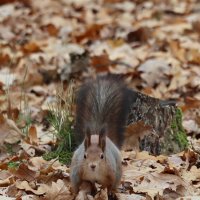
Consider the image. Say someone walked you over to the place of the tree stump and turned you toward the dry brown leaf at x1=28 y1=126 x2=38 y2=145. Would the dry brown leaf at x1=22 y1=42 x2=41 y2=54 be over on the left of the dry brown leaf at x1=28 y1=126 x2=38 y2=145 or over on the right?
right

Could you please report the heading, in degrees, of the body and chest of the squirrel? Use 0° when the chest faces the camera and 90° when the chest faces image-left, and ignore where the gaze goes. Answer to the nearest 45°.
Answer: approximately 0°

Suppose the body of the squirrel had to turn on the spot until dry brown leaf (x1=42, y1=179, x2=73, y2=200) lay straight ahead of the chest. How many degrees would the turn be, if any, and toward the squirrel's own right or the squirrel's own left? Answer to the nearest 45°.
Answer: approximately 45° to the squirrel's own right

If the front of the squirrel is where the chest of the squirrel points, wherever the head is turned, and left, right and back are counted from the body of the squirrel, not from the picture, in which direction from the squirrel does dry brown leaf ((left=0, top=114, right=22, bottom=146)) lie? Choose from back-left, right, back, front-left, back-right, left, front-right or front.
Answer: back-right

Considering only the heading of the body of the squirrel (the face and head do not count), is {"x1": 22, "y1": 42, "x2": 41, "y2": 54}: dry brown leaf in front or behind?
behind

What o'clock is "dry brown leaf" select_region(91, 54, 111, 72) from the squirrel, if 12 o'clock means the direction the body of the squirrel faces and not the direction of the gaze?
The dry brown leaf is roughly at 6 o'clock from the squirrel.

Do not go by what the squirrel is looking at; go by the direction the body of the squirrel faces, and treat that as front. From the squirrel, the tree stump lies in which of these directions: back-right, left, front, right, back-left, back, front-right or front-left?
back-left

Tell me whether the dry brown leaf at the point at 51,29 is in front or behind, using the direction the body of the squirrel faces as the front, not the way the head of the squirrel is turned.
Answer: behind

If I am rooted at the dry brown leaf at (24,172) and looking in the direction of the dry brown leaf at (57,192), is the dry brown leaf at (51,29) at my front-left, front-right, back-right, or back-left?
back-left
